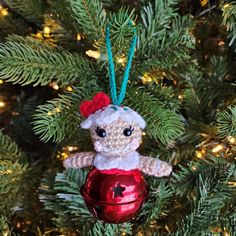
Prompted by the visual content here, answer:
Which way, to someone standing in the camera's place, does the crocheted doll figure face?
facing the viewer
